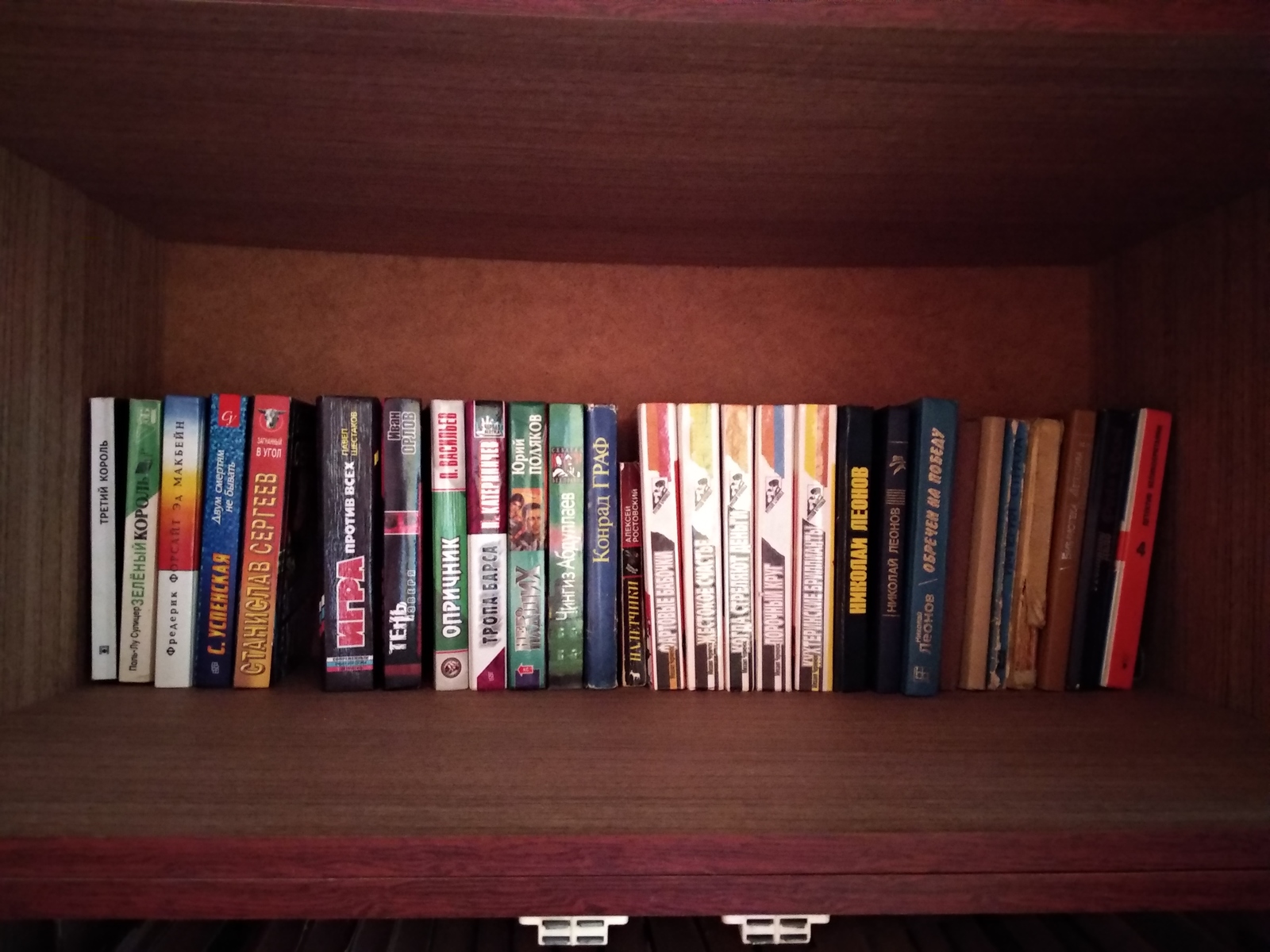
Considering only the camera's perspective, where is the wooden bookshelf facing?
facing the viewer
